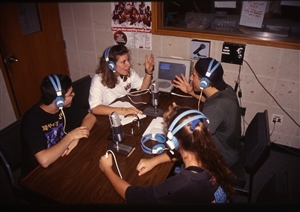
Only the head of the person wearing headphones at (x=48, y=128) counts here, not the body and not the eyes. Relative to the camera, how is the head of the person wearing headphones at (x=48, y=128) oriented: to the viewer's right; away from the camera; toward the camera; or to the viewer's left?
to the viewer's right

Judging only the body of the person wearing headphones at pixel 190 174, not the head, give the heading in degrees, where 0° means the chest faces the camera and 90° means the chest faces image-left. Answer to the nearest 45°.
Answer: approximately 135°

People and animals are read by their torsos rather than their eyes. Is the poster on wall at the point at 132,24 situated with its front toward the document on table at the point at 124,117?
yes

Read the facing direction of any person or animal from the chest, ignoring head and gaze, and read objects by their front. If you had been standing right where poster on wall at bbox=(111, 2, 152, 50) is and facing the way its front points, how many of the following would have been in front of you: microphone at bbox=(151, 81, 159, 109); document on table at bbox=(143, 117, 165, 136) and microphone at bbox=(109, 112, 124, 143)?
3

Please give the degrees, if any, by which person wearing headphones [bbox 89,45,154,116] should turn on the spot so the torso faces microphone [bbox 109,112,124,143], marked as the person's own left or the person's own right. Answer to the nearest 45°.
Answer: approximately 45° to the person's own right

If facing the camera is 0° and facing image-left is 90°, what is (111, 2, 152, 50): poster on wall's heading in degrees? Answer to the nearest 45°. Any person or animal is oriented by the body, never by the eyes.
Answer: approximately 0°

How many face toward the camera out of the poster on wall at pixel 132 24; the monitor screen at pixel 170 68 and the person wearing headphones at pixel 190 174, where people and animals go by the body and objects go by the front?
2

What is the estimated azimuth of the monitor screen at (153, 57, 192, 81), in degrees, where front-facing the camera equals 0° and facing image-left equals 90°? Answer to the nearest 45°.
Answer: approximately 0°

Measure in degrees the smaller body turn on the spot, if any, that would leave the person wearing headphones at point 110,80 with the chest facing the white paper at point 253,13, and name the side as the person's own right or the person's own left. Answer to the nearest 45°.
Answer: approximately 45° to the person's own left
